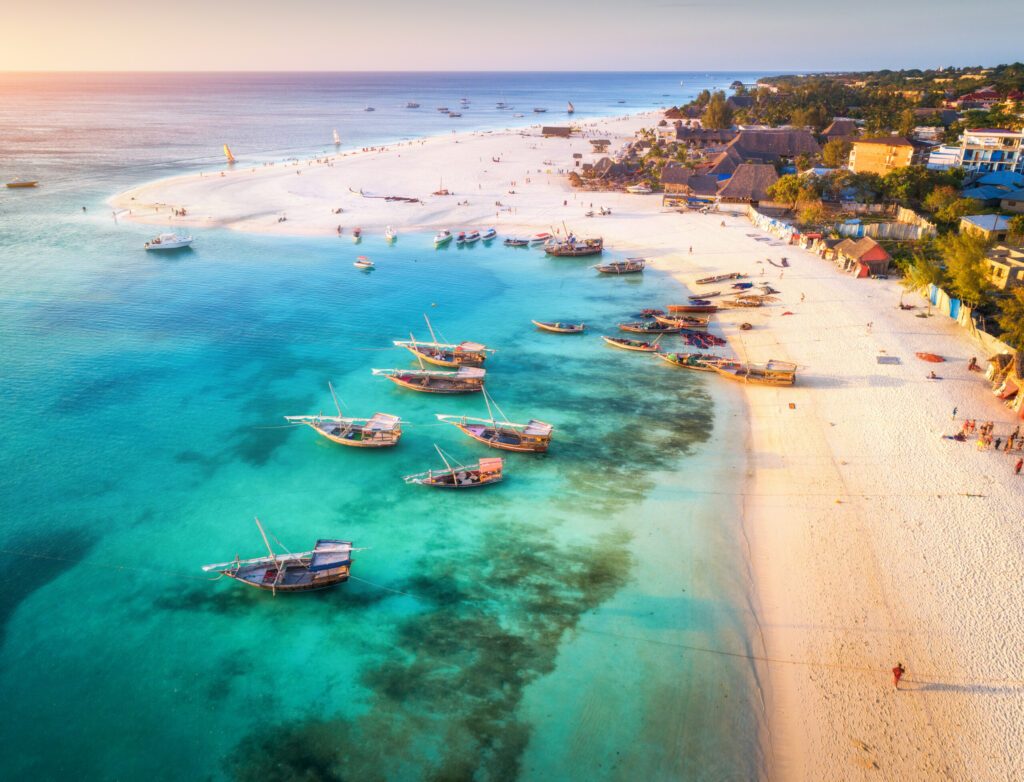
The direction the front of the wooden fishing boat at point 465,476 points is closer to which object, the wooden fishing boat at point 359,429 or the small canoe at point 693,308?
the wooden fishing boat

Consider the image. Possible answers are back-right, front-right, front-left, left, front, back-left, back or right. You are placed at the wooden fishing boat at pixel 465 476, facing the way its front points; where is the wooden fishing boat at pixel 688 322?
back-right

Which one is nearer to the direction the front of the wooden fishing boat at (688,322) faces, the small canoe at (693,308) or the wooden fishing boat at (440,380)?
the wooden fishing boat at (440,380)

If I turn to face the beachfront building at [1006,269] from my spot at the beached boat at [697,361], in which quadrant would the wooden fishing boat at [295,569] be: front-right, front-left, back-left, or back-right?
back-right

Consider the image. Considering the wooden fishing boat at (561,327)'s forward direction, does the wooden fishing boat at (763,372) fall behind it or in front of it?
behind

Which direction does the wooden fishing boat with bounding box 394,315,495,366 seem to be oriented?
to the viewer's left

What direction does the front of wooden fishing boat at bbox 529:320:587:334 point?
to the viewer's left

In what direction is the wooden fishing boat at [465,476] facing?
to the viewer's left

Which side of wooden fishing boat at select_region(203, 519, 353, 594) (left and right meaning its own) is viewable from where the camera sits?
left

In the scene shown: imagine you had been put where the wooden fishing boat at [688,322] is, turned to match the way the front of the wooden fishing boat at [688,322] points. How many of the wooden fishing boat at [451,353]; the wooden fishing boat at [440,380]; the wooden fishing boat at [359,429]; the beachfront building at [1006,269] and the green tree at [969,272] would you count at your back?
2
